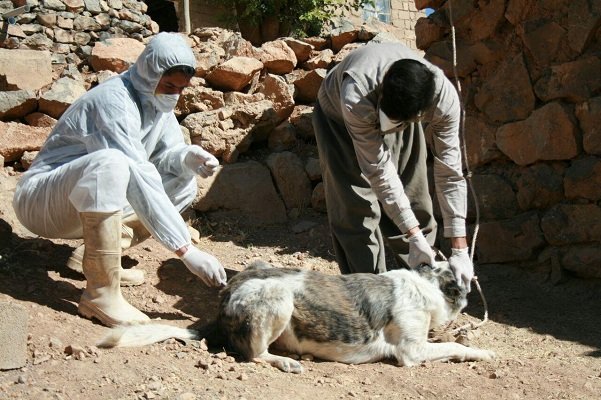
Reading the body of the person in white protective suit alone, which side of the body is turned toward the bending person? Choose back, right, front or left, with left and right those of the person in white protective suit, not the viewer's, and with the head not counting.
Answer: front

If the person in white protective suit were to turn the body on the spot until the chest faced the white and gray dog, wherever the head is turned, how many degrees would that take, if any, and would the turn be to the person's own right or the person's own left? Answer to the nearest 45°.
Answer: approximately 45° to the person's own right

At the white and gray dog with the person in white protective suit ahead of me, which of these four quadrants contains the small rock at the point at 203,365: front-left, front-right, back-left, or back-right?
front-left

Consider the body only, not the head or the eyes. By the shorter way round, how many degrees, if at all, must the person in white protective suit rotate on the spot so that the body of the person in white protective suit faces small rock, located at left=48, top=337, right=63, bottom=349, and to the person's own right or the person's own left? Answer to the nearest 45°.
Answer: approximately 135° to the person's own right

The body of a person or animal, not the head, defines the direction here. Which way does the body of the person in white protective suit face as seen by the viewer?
to the viewer's right

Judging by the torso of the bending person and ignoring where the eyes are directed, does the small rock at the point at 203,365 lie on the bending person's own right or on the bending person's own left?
on the bending person's own right

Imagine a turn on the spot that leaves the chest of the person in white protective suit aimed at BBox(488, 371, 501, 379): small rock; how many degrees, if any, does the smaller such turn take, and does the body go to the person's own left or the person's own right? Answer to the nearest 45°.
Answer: approximately 45° to the person's own right

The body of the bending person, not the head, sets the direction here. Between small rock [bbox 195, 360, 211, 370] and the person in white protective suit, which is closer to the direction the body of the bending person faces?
the small rock

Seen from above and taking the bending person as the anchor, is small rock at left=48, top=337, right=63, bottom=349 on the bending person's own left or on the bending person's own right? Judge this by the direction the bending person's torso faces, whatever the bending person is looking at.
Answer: on the bending person's own right

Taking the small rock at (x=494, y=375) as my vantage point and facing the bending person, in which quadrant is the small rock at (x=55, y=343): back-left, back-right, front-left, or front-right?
front-left

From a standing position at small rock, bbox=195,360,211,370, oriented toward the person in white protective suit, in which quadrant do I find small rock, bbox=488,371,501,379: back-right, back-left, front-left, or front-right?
back-right
